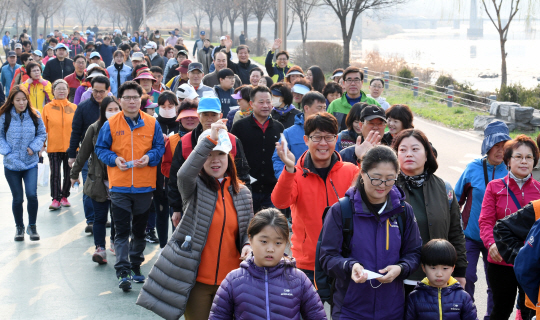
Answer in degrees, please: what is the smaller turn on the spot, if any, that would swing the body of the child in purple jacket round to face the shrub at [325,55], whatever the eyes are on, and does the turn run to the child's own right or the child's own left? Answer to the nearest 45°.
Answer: approximately 180°

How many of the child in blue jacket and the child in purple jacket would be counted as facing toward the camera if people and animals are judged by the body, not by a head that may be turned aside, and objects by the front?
2

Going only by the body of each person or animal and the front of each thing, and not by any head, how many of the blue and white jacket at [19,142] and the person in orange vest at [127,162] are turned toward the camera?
2

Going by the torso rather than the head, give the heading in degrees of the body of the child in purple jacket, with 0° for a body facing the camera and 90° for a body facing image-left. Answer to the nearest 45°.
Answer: approximately 0°
